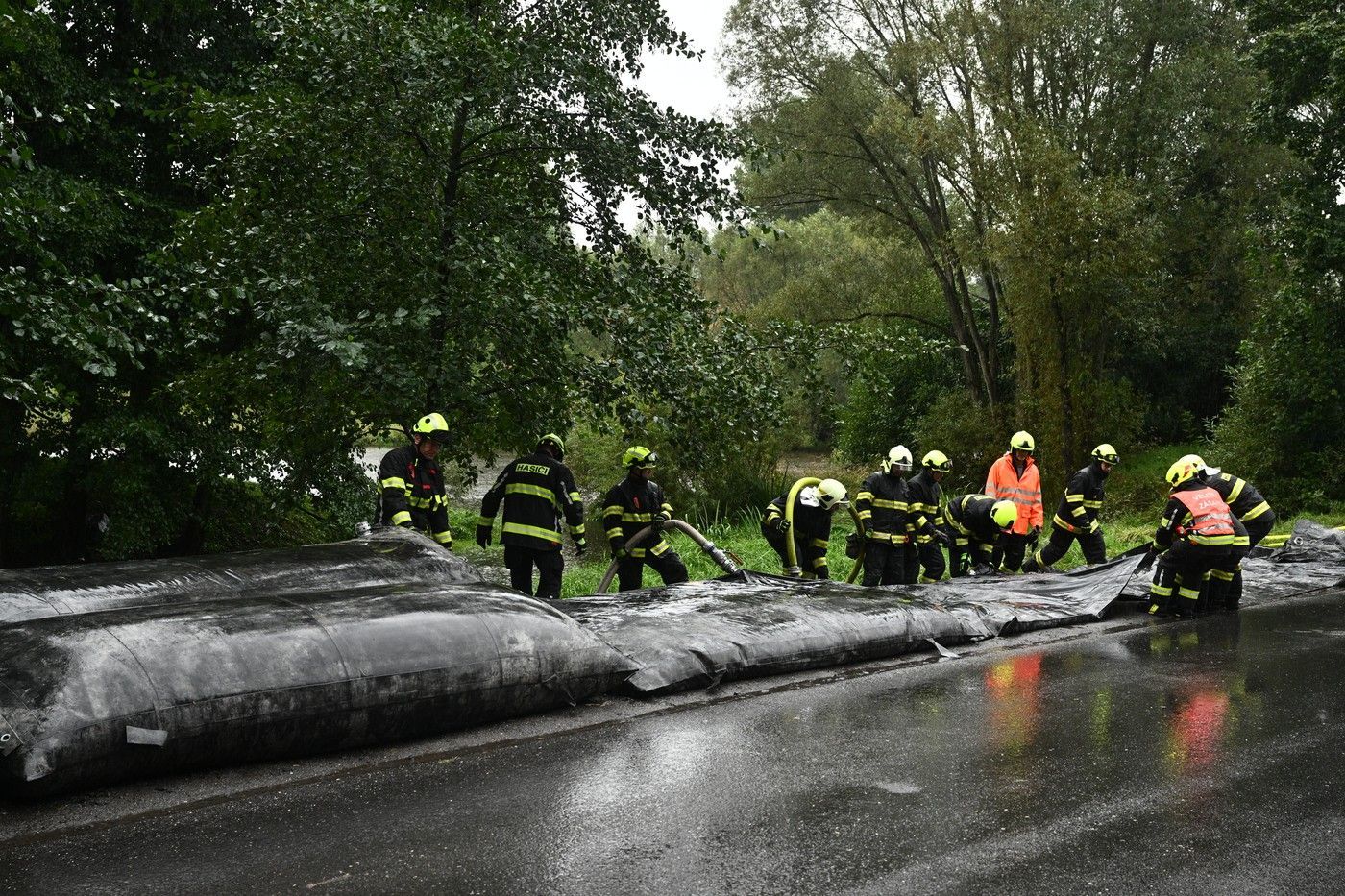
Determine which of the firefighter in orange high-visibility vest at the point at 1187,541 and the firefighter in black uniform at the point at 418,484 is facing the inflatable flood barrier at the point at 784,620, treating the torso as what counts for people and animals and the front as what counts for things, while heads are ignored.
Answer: the firefighter in black uniform

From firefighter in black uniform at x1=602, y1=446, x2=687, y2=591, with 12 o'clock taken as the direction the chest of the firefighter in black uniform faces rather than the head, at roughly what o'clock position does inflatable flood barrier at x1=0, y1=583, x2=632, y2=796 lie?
The inflatable flood barrier is roughly at 2 o'clock from the firefighter in black uniform.

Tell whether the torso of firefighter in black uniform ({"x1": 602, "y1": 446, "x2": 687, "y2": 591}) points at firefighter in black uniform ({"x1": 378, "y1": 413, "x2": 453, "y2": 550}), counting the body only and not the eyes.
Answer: no

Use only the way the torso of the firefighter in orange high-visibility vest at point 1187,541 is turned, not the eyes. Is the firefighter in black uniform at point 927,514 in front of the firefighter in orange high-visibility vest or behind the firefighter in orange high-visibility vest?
in front

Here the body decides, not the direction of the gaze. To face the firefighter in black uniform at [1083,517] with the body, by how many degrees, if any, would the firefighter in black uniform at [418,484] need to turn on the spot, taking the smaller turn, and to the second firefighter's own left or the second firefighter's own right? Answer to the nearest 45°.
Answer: approximately 45° to the second firefighter's own left

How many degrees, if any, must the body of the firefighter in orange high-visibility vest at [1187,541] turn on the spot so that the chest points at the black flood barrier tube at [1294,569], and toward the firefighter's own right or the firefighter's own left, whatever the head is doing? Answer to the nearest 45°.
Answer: approximately 45° to the firefighter's own right

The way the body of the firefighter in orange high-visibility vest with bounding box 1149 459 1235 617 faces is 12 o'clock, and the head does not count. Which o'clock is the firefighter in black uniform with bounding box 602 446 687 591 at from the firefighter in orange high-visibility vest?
The firefighter in black uniform is roughly at 10 o'clock from the firefighter in orange high-visibility vest.

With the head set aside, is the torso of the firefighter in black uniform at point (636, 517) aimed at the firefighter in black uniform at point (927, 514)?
no

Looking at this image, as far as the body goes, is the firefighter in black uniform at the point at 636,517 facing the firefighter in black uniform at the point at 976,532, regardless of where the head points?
no

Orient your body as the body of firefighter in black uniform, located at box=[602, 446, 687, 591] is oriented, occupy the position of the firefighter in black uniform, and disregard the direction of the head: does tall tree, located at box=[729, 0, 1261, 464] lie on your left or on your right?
on your left

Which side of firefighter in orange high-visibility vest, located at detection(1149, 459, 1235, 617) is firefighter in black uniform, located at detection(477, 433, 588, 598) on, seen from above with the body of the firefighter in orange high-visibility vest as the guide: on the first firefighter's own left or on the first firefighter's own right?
on the first firefighter's own left

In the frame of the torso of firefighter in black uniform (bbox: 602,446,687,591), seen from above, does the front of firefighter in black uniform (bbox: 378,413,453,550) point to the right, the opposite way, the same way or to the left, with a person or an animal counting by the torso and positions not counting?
the same way

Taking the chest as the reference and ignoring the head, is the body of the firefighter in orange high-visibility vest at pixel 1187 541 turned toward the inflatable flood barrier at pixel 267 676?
no

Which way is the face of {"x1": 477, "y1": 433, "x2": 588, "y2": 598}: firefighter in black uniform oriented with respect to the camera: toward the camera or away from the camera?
away from the camera

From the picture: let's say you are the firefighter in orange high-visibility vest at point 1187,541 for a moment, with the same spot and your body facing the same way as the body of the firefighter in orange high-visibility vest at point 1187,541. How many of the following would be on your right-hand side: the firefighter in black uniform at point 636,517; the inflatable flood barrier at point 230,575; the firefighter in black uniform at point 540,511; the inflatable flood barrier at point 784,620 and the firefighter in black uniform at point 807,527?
0

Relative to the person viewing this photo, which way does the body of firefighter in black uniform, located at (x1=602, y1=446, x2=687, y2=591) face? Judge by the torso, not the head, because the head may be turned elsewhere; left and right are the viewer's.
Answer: facing the viewer and to the right of the viewer

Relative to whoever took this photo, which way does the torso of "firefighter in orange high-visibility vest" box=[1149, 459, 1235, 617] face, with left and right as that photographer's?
facing away from the viewer and to the left of the viewer

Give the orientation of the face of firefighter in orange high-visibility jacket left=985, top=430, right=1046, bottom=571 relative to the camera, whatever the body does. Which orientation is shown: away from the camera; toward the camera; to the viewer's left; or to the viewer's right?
toward the camera

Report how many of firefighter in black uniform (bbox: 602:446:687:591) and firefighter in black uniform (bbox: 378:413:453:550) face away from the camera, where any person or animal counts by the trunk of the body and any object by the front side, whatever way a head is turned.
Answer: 0

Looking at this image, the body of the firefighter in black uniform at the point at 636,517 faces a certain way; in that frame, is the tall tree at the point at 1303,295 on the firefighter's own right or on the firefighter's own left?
on the firefighter's own left
